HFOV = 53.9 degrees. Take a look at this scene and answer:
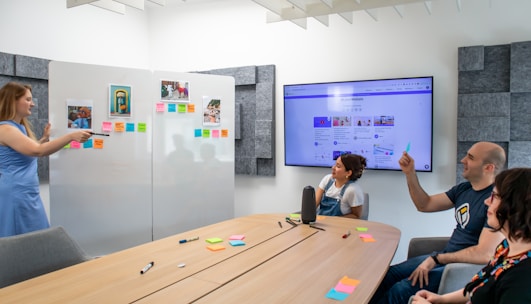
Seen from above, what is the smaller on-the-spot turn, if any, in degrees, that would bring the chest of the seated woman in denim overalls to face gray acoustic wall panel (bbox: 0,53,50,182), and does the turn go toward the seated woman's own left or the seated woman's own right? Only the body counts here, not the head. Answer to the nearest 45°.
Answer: approximately 45° to the seated woman's own right

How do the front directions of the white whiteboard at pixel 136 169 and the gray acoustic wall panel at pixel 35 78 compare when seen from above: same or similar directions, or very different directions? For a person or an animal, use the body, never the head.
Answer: same or similar directions

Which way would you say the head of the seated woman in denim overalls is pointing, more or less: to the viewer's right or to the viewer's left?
to the viewer's left

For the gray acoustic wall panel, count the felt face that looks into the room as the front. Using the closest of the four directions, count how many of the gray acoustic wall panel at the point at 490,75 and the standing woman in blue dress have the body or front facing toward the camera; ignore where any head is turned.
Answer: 1

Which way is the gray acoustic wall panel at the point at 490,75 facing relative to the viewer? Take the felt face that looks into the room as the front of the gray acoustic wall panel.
toward the camera

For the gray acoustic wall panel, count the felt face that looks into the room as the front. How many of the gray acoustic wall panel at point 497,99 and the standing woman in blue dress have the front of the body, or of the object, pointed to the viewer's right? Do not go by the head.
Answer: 1

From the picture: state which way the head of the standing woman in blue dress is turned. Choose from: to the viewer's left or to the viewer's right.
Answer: to the viewer's right

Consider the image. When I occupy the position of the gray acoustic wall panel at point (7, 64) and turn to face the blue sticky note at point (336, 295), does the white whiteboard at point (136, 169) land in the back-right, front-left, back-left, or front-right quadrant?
front-left

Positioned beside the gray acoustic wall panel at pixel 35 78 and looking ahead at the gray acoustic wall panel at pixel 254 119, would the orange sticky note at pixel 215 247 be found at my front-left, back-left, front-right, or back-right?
front-right

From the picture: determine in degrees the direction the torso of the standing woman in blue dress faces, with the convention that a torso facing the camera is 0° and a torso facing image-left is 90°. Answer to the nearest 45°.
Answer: approximately 270°

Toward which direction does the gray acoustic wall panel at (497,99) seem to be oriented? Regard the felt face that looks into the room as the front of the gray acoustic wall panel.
toward the camera
